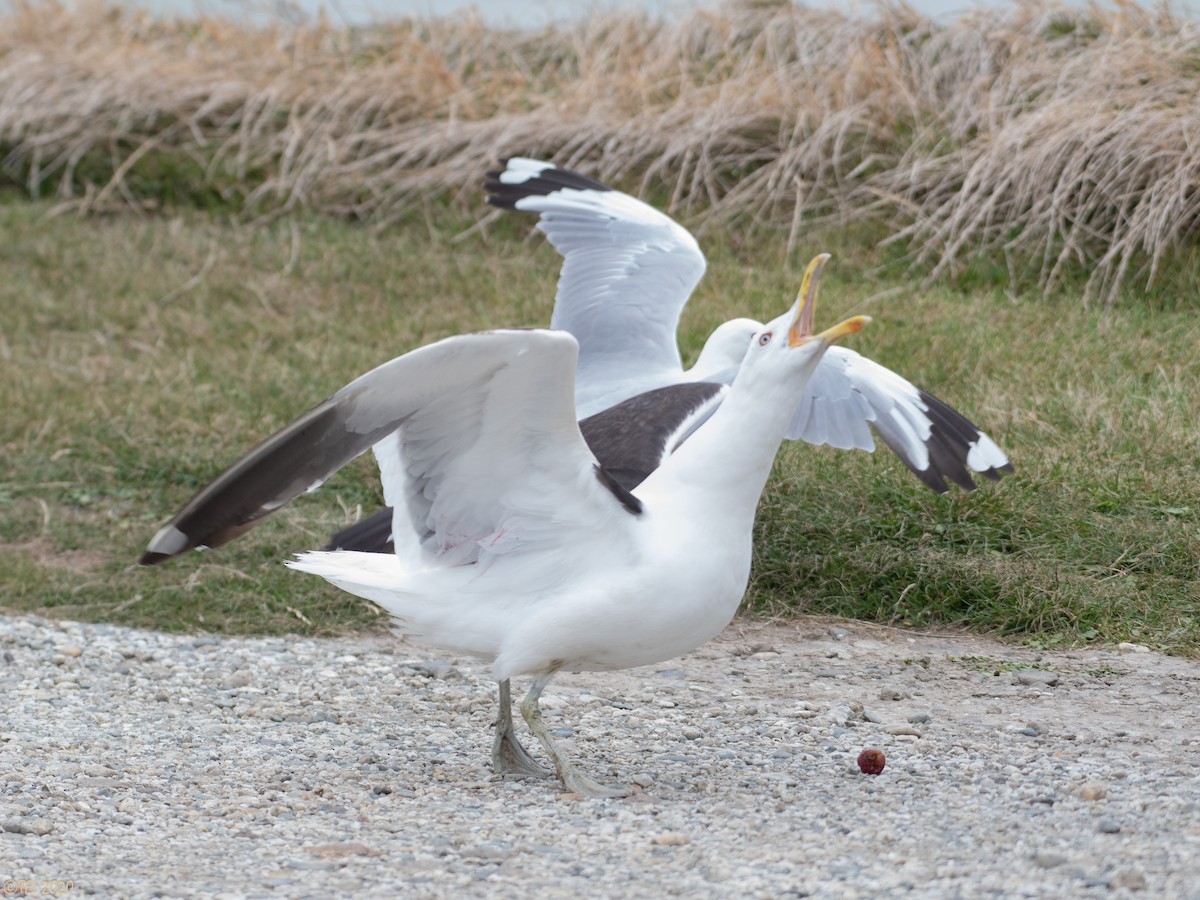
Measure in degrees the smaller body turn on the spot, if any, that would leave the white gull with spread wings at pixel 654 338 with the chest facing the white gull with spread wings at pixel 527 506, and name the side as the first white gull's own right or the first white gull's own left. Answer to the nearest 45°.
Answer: approximately 135° to the first white gull's own right

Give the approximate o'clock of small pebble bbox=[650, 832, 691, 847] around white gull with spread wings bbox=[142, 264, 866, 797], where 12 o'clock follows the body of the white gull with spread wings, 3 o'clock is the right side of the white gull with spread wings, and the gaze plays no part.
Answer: The small pebble is roughly at 2 o'clock from the white gull with spread wings.

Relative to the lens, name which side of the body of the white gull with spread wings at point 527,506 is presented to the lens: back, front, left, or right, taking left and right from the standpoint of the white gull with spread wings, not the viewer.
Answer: right

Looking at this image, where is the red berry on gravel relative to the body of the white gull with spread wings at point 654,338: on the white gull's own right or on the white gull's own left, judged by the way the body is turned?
on the white gull's own right

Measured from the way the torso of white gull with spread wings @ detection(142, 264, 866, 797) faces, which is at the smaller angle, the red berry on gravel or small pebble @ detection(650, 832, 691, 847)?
the red berry on gravel

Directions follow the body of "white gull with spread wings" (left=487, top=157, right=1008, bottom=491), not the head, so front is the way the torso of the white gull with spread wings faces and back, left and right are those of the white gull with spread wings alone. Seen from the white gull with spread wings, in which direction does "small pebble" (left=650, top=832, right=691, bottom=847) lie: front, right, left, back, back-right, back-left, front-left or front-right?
back-right

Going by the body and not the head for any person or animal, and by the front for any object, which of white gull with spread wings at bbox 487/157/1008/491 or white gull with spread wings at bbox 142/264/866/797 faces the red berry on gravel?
white gull with spread wings at bbox 142/264/866/797

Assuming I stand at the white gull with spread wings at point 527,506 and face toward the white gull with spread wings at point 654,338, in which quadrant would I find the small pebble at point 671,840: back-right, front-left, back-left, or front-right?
back-right

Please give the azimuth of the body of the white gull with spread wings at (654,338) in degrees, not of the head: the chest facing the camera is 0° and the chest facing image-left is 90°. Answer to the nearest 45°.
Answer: approximately 225°
